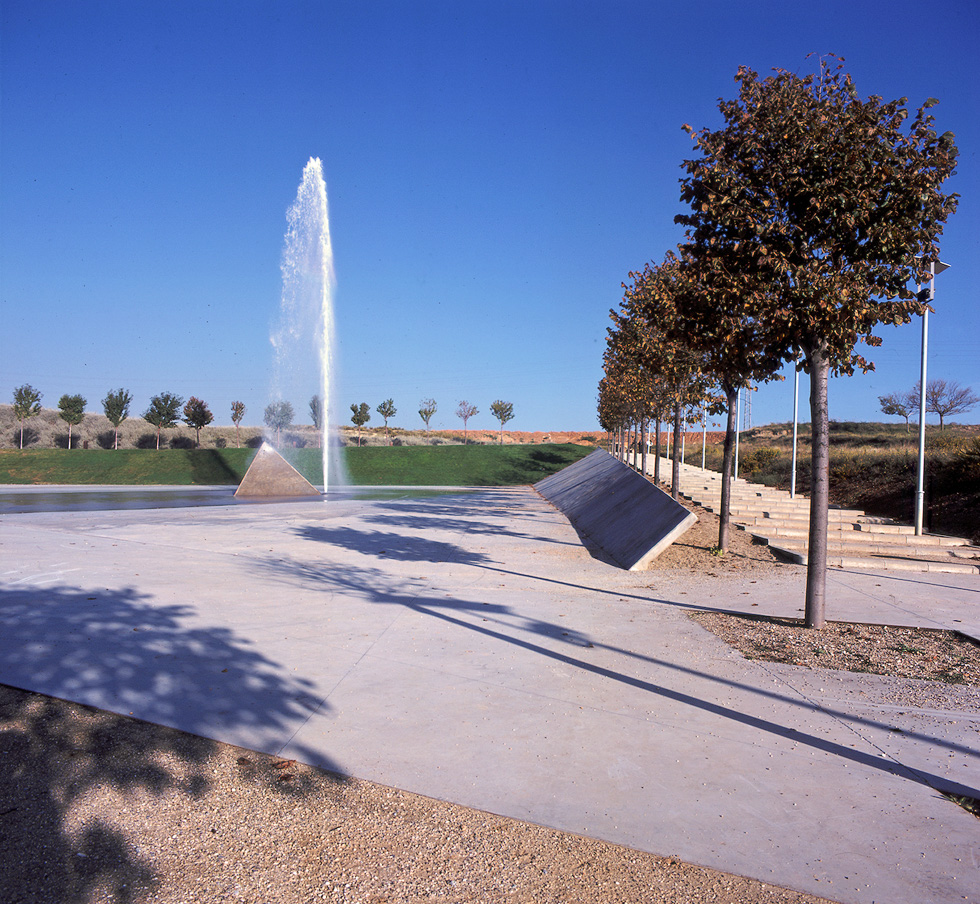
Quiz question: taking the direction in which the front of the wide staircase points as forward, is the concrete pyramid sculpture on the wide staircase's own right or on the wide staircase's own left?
on the wide staircase's own right

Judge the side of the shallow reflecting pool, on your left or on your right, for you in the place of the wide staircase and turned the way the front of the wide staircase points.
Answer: on your right

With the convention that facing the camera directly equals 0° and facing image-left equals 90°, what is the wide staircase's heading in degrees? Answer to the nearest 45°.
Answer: approximately 45°

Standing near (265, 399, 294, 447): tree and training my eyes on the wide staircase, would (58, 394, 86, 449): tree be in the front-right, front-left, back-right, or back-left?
back-right
